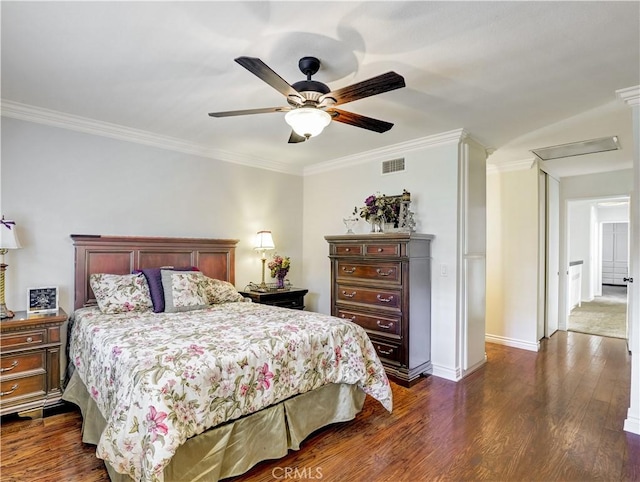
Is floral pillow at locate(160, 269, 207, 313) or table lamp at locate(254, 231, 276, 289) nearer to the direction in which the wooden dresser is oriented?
the floral pillow

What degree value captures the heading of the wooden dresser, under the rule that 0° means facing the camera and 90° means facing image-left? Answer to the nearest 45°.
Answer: approximately 45°

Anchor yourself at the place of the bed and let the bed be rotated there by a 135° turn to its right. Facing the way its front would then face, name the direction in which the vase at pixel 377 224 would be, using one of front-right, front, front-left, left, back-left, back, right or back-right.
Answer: back-right

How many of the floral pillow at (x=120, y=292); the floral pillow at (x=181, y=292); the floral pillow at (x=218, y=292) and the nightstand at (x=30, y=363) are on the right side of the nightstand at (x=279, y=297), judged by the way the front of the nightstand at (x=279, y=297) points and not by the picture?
4

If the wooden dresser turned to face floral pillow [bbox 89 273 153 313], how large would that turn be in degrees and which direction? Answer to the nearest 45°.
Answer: approximately 45° to its right

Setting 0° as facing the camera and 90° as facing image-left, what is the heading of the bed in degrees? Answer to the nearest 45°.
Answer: approximately 315°

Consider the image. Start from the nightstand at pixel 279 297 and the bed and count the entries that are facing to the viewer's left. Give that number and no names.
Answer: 0

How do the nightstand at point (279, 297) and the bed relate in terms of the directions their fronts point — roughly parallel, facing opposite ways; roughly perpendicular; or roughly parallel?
roughly parallel

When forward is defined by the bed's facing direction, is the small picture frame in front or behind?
behind

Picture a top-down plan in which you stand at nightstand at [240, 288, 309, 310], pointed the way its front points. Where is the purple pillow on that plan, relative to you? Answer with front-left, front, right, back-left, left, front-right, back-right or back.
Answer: right

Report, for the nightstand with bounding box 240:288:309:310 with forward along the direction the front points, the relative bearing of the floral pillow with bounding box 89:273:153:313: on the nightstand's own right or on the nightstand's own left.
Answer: on the nightstand's own right

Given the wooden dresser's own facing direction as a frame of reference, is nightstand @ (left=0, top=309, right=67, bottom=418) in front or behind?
in front

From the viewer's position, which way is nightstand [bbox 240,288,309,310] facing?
facing the viewer and to the right of the viewer

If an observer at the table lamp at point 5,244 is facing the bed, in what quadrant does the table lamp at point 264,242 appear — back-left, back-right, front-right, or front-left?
front-left

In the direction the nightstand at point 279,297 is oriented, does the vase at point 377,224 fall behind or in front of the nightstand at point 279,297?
in front
